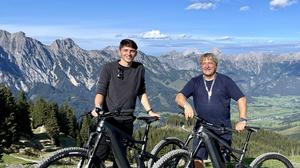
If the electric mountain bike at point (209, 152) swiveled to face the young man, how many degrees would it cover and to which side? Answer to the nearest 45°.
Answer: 0° — it already faces them

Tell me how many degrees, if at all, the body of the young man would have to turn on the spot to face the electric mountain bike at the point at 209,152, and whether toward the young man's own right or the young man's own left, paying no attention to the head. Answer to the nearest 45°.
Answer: approximately 90° to the young man's own left

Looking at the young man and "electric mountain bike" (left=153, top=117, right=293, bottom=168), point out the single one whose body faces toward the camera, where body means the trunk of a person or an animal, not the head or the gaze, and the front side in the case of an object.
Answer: the young man

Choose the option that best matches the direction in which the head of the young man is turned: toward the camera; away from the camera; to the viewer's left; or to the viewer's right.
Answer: toward the camera

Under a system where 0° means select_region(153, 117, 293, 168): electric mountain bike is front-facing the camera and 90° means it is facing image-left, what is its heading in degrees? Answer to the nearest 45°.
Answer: approximately 90°

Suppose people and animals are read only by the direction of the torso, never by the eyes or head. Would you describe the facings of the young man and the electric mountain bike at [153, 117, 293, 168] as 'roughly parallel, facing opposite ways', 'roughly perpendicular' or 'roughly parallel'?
roughly perpendicular

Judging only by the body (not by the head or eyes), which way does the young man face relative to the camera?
toward the camera
